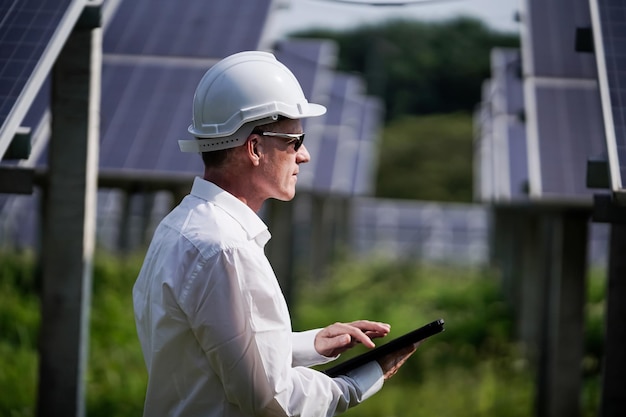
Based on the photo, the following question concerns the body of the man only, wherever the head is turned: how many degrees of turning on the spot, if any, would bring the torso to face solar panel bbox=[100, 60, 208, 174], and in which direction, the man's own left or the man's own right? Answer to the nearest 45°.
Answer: approximately 90° to the man's own left

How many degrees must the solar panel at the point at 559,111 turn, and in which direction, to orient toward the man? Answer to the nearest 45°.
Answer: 0° — it already faces them

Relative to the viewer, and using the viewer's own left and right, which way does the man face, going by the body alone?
facing to the right of the viewer

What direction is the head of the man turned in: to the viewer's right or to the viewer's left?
to the viewer's right

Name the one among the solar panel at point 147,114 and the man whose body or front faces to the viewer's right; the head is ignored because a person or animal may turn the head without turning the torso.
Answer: the man

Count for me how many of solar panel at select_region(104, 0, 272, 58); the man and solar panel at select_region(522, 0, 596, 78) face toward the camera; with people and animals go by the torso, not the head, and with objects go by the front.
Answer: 2
